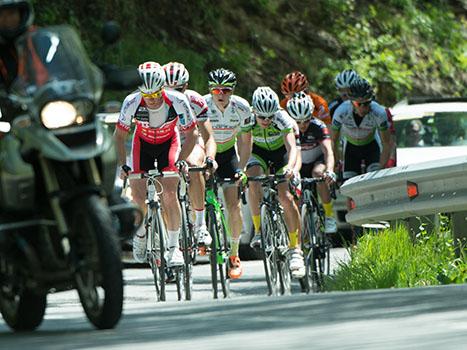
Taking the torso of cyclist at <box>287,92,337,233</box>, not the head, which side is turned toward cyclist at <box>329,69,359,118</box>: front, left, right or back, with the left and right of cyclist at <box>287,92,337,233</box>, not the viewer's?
back

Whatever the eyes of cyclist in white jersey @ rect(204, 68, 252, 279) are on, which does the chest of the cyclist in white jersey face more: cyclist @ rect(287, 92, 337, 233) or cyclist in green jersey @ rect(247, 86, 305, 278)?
the cyclist in green jersey

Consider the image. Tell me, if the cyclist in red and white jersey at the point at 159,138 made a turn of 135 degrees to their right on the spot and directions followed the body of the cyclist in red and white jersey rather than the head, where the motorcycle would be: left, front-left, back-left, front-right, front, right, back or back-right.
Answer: back-left

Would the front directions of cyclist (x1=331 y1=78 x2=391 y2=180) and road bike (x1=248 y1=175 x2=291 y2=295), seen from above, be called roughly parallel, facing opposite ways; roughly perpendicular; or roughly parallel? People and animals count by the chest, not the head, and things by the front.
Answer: roughly parallel

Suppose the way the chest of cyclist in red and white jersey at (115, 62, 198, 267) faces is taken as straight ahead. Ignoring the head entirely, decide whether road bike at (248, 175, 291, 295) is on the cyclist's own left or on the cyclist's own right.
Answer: on the cyclist's own left

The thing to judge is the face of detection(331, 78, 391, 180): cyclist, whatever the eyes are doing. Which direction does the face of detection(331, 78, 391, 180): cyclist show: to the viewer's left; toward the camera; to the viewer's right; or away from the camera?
toward the camera

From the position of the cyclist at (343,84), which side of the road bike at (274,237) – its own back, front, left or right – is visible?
back

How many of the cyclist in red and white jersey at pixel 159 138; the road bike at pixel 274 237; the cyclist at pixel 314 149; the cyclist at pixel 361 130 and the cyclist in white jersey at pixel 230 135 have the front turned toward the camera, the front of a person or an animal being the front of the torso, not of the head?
5

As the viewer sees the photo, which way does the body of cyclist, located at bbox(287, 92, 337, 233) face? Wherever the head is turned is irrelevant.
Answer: toward the camera

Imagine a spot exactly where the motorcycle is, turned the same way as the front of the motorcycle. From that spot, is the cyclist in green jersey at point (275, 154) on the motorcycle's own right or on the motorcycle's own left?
on the motorcycle's own left

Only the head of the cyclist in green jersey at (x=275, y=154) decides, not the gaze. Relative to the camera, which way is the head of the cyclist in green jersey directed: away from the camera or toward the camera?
toward the camera

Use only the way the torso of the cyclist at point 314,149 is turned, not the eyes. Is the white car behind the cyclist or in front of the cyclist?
behind

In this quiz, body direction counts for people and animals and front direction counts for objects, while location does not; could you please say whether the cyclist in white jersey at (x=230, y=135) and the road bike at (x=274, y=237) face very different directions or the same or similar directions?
same or similar directions

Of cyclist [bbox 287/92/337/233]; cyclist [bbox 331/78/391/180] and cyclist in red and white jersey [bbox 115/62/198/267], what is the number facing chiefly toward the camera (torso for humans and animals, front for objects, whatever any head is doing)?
3

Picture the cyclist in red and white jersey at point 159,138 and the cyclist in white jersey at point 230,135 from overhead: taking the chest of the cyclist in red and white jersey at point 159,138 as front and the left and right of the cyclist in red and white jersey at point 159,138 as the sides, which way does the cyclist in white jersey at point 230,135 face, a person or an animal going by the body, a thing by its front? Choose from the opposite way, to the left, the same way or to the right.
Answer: the same way

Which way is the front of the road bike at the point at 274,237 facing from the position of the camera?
facing the viewer

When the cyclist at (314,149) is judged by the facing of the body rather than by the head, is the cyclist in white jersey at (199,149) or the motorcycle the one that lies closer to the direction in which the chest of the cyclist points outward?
the motorcycle
